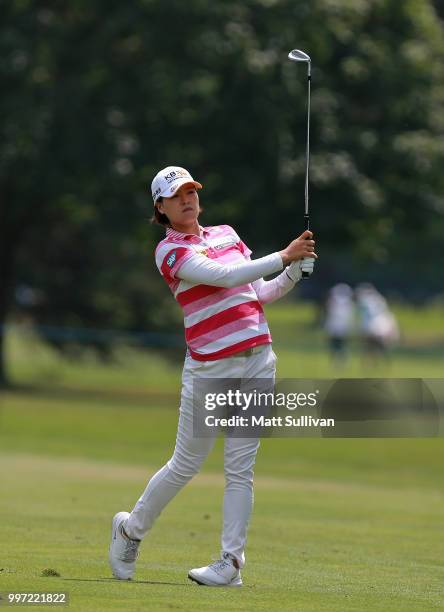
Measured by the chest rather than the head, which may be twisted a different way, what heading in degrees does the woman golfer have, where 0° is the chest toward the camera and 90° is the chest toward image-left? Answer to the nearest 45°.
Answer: approximately 315°

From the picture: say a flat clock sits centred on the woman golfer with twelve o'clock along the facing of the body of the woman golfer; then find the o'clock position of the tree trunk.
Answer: The tree trunk is roughly at 7 o'clock from the woman golfer.

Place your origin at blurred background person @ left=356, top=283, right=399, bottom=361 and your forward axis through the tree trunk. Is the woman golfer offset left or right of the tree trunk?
left

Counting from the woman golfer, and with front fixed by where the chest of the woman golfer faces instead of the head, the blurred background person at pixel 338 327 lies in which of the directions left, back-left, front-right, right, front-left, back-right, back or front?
back-left

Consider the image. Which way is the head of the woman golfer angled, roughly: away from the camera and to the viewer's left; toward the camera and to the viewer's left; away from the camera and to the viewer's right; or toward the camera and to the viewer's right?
toward the camera and to the viewer's right

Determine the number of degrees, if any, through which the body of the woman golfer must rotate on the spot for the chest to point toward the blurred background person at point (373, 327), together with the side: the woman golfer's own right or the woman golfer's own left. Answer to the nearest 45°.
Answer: approximately 135° to the woman golfer's own left
